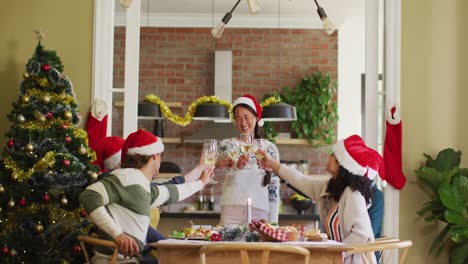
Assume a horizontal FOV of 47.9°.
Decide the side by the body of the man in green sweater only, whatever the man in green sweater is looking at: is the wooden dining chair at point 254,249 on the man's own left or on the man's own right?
on the man's own right

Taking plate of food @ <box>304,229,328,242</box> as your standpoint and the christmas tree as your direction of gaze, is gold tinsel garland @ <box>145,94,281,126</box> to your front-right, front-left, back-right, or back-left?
front-right

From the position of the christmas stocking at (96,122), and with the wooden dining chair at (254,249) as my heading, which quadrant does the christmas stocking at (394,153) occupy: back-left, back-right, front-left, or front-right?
front-left

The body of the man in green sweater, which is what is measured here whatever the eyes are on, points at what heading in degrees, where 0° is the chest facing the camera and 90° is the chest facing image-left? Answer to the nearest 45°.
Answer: approximately 225°

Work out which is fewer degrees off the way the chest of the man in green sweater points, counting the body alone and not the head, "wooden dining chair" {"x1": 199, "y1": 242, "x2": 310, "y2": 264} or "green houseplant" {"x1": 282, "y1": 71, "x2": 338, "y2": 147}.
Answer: the green houseplant

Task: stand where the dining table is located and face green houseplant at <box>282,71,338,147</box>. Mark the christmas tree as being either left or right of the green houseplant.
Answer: left

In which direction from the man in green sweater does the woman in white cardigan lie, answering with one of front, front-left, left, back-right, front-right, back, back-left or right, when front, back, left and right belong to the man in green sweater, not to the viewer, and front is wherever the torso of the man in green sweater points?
front-right

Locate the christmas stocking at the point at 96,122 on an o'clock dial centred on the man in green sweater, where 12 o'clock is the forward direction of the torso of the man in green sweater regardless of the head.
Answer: The christmas stocking is roughly at 10 o'clock from the man in green sweater.

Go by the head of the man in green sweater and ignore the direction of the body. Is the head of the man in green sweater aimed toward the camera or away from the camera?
away from the camera

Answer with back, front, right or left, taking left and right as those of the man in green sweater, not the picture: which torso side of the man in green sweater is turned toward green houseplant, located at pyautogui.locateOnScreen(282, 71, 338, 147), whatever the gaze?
front

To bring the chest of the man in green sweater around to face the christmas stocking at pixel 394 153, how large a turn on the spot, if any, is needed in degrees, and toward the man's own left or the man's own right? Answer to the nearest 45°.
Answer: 0° — they already face it

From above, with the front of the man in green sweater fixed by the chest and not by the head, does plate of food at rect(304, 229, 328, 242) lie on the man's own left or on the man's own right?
on the man's own right
